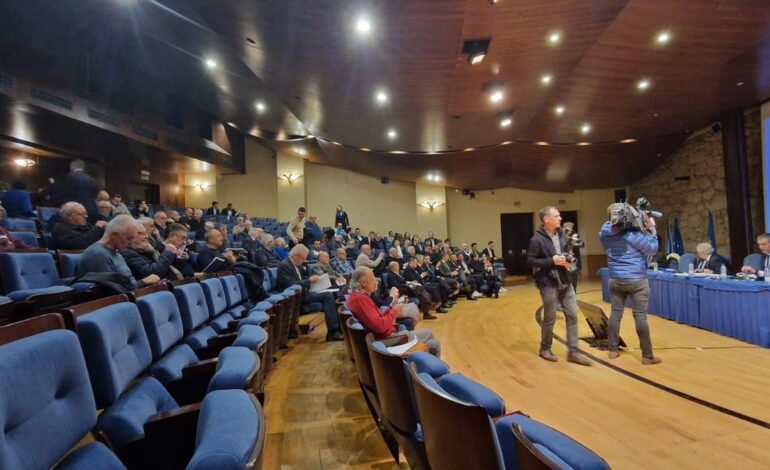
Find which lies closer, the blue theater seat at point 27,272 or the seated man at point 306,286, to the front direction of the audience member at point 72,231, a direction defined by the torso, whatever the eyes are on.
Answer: the seated man

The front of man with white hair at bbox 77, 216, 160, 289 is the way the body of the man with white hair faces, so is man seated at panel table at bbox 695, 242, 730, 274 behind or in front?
in front

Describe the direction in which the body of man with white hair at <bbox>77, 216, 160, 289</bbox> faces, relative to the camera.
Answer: to the viewer's right

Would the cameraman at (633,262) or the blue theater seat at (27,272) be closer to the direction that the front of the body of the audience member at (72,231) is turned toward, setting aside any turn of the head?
the cameraman

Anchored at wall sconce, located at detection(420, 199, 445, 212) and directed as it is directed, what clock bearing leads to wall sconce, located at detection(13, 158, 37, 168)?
wall sconce, located at detection(13, 158, 37, 168) is roughly at 2 o'clock from wall sconce, located at detection(420, 199, 445, 212).

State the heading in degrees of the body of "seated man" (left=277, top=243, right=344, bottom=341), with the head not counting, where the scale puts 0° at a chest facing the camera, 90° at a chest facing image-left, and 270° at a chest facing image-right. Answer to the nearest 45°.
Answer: approximately 270°

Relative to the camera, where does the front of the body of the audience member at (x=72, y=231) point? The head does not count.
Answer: to the viewer's right

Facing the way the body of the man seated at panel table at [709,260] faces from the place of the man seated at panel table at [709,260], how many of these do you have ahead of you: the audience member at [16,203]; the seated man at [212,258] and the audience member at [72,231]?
3

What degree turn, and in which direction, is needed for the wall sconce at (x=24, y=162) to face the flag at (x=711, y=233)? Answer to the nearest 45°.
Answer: approximately 45° to its left

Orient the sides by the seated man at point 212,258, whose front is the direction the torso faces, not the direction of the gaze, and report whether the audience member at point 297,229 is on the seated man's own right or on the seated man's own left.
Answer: on the seated man's own left

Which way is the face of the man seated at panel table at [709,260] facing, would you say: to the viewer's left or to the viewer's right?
to the viewer's left

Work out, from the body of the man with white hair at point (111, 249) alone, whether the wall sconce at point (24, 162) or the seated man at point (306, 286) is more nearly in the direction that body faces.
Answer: the seated man
